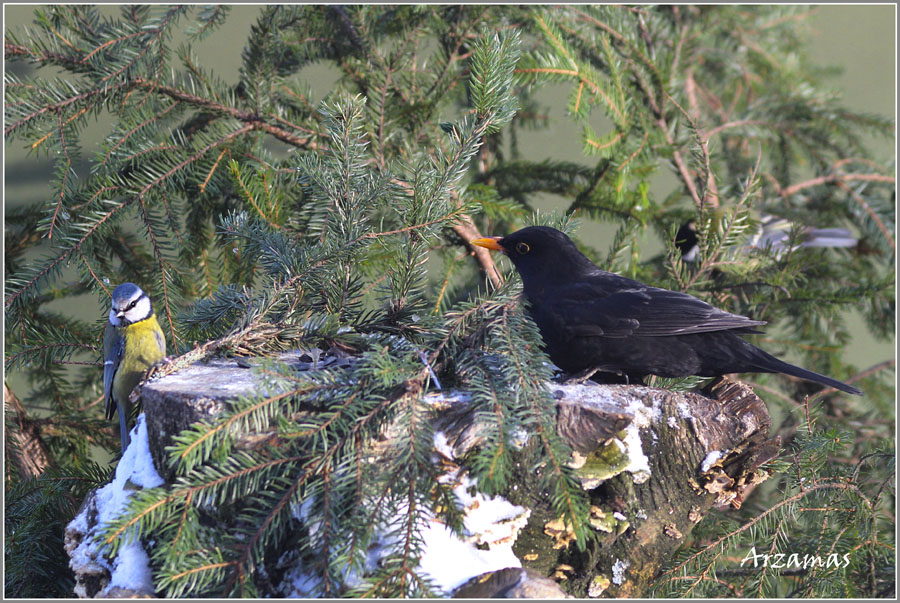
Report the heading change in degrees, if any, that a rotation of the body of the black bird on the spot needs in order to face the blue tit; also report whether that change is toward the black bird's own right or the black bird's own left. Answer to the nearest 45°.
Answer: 0° — it already faces it

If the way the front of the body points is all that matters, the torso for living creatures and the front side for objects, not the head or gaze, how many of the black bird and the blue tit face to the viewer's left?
1

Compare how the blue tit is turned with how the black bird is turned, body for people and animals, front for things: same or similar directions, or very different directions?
very different directions

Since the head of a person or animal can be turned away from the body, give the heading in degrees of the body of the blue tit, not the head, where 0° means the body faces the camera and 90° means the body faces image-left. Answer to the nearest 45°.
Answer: approximately 315°

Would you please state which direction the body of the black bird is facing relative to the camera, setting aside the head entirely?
to the viewer's left
